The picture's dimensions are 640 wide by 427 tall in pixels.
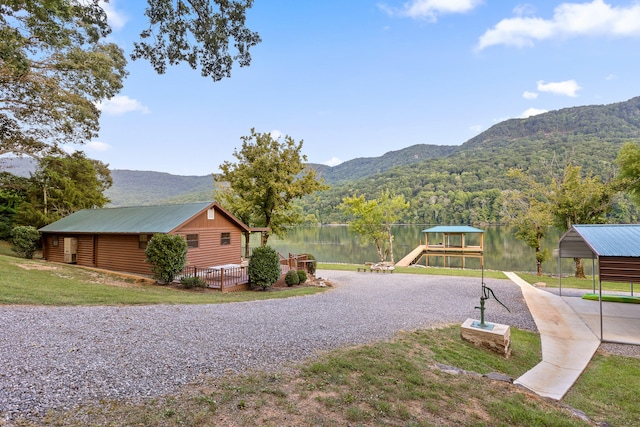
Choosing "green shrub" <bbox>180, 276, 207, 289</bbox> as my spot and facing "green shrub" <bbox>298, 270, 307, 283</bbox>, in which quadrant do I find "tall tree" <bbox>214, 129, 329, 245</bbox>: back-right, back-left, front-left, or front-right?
front-left

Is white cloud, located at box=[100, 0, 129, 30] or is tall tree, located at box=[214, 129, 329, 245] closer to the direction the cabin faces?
the tall tree

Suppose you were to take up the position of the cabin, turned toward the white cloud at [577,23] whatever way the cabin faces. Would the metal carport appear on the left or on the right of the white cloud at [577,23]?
right

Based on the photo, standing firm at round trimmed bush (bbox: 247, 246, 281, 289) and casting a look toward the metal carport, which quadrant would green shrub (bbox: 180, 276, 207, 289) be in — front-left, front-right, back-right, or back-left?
back-right

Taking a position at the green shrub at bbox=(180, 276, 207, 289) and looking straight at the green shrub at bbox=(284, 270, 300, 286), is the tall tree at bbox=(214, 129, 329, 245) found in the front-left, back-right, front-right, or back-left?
front-left

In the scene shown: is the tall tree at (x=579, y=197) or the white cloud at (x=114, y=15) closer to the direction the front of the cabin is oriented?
the tall tree
